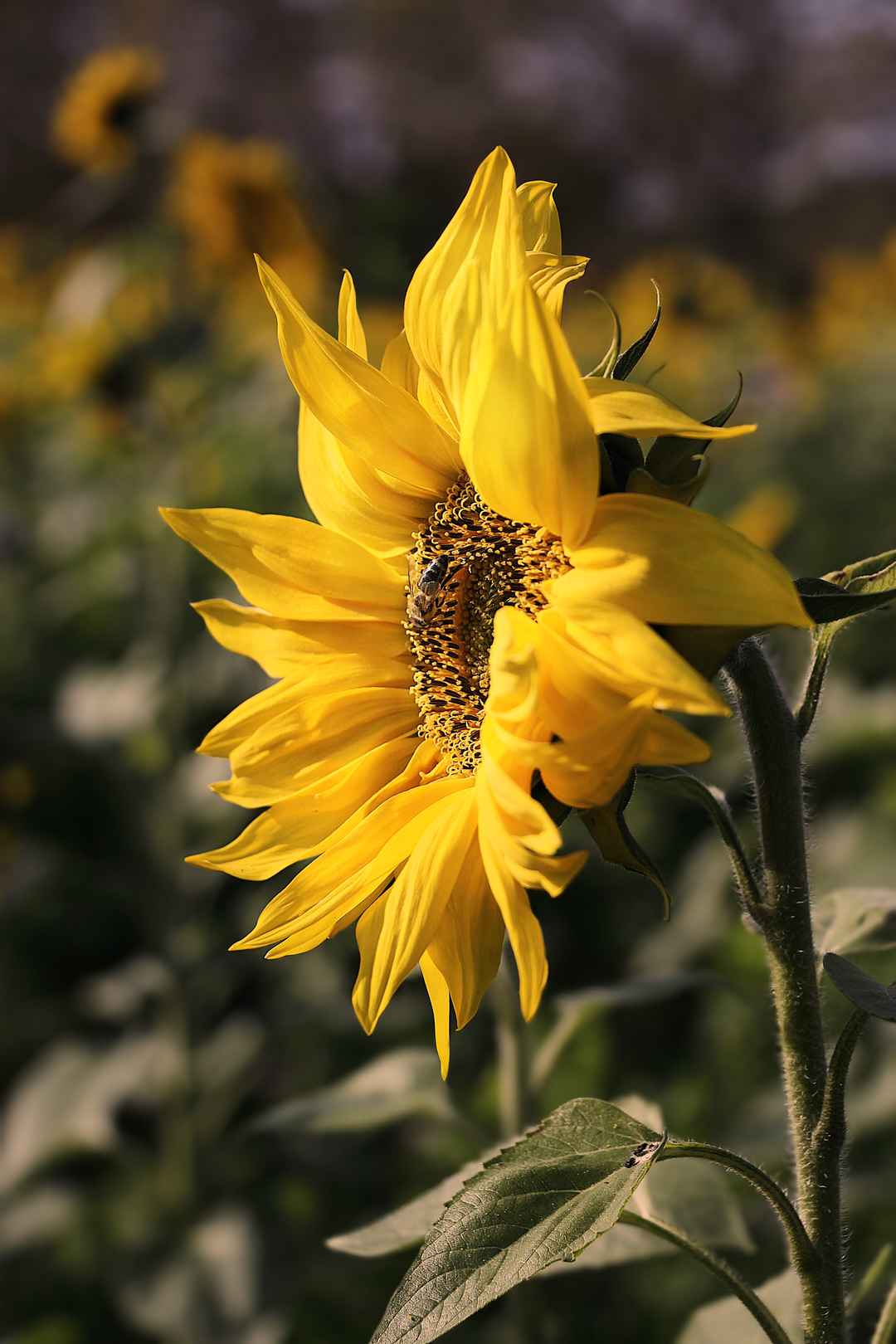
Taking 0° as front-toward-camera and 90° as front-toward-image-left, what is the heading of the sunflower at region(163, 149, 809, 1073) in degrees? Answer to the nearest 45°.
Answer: approximately 45°

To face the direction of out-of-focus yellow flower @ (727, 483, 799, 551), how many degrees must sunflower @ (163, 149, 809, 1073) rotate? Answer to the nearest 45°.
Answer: approximately 135° to its right

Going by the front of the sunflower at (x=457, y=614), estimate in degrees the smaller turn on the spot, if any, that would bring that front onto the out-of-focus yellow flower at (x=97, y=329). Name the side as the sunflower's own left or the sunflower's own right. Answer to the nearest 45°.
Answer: approximately 135° to the sunflower's own right

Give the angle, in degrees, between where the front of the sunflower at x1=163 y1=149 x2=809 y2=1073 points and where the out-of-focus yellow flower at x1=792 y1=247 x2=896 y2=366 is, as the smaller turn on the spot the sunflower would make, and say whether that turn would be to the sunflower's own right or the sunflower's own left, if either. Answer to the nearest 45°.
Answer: approximately 135° to the sunflower's own right

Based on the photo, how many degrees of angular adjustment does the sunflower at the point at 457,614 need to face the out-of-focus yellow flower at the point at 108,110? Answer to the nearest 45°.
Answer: approximately 135° to its right

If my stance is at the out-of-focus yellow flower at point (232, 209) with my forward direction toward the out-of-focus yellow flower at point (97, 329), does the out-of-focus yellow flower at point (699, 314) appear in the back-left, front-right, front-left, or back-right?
back-left

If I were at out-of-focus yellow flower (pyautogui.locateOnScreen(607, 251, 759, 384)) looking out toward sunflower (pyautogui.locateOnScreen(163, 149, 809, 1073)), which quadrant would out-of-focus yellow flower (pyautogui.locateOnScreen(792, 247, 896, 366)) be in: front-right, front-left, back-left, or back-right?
back-left

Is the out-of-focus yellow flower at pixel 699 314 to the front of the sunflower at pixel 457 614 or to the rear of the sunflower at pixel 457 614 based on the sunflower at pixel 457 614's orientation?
to the rear

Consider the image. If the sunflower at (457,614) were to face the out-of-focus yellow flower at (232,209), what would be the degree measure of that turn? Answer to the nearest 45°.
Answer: approximately 135° to its right
